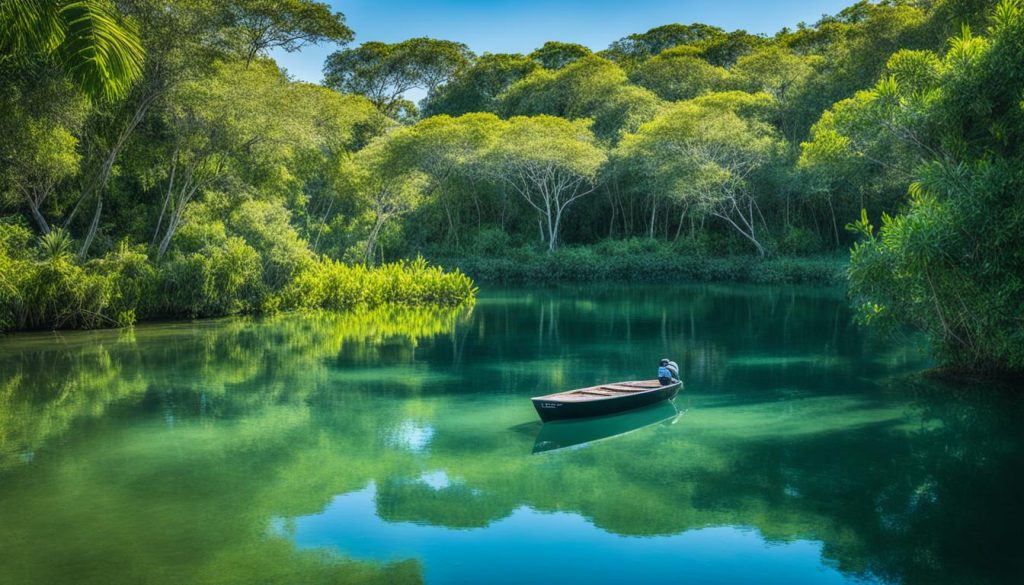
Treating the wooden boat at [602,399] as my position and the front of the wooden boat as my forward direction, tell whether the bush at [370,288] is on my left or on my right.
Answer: on my right

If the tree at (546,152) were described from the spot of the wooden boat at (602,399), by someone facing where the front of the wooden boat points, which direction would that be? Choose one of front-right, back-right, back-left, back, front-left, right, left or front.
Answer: back-right

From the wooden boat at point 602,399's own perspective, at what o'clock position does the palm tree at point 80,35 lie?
The palm tree is roughly at 1 o'clock from the wooden boat.

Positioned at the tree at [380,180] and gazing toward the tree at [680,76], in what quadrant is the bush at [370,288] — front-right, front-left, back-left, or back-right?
back-right

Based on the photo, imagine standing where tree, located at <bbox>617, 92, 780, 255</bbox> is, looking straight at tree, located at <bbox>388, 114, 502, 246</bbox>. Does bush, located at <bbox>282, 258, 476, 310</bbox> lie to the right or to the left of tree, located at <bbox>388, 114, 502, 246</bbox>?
left

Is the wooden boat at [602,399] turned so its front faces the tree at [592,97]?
no

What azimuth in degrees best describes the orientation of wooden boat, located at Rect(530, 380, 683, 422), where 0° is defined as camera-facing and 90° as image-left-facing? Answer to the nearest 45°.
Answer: approximately 45°

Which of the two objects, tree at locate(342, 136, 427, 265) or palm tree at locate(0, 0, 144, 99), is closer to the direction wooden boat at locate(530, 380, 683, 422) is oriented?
the palm tree

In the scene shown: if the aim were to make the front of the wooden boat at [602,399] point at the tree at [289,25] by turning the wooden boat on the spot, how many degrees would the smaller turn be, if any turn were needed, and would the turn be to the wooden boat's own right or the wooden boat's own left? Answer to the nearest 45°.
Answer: approximately 90° to the wooden boat's own right

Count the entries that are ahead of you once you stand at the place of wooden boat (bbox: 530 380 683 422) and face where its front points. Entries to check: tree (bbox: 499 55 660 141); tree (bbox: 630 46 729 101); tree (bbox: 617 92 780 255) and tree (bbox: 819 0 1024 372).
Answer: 0

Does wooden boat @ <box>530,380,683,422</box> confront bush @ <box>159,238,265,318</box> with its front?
no

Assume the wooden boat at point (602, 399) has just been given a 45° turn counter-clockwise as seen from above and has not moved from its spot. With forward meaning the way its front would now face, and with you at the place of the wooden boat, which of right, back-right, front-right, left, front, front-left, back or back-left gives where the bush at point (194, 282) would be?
back-right

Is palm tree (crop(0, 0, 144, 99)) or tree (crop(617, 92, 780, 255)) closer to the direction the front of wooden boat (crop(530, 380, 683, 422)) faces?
the palm tree
